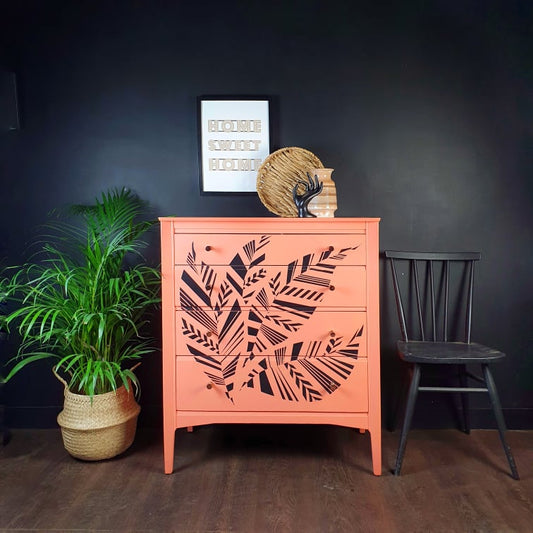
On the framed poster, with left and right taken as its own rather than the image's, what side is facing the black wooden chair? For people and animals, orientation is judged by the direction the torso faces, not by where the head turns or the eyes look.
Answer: left

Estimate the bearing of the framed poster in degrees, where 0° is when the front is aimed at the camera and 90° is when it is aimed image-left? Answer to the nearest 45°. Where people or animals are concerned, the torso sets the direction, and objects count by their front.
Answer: approximately 0°

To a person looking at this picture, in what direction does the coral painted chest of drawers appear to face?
facing the viewer

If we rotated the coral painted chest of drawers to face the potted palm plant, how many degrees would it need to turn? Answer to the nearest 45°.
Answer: approximately 90° to its right

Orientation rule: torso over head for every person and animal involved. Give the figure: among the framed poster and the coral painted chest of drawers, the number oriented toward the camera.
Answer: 2
